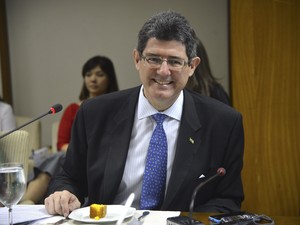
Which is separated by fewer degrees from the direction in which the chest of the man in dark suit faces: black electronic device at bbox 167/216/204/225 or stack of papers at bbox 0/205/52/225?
the black electronic device

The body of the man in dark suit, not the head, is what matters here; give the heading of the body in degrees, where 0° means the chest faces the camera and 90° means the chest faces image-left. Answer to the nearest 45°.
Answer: approximately 0°

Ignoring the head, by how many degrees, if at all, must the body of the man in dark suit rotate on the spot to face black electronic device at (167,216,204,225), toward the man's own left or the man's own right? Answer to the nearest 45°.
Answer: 0° — they already face it

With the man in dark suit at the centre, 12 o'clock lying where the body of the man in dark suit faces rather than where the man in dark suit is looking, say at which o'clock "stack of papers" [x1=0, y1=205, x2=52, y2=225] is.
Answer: The stack of papers is roughly at 2 o'clock from the man in dark suit.

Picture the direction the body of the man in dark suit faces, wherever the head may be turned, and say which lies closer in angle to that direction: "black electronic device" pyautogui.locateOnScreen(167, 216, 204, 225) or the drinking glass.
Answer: the black electronic device
